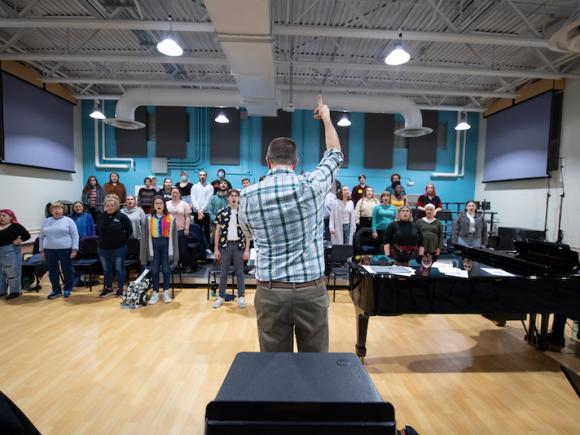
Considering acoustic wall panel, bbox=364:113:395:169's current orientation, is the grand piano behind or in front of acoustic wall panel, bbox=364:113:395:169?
in front

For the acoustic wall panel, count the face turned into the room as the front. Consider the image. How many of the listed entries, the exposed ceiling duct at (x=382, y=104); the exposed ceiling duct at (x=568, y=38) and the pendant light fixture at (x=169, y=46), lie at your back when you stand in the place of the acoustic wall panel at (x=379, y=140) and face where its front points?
0

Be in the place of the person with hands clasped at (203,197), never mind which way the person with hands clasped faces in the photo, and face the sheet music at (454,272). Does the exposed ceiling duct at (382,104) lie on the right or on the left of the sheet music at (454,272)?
left

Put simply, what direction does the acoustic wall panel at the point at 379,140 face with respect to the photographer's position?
facing the viewer

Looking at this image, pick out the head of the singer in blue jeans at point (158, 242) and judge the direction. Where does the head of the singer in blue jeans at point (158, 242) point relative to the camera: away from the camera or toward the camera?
toward the camera

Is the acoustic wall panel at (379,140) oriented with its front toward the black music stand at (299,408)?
yes

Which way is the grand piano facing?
to the viewer's right

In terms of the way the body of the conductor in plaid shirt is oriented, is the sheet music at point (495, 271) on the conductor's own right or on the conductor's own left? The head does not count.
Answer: on the conductor's own right

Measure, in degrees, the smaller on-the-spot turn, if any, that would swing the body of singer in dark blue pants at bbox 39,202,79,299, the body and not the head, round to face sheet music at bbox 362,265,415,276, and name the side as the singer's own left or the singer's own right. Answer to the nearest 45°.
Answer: approximately 45° to the singer's own left

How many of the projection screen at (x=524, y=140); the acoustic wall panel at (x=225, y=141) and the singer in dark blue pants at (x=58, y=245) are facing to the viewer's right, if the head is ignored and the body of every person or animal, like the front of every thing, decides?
0

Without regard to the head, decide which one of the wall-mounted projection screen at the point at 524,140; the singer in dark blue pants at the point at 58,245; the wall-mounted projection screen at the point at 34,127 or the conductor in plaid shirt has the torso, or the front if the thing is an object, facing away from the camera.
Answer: the conductor in plaid shirt

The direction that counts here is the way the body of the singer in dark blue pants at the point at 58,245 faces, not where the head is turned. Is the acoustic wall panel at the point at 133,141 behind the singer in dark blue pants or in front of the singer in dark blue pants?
behind

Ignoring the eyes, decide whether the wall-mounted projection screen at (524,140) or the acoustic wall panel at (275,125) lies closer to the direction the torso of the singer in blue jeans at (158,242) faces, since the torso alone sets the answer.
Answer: the wall-mounted projection screen

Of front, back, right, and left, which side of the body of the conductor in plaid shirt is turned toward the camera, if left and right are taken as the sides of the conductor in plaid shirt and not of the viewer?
back

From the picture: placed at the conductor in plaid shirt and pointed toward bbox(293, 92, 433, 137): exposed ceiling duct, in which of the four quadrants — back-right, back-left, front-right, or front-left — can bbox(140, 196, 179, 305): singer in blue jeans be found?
front-left

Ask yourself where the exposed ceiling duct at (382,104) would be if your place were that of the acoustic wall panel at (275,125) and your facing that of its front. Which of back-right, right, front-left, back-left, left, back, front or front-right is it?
front-left

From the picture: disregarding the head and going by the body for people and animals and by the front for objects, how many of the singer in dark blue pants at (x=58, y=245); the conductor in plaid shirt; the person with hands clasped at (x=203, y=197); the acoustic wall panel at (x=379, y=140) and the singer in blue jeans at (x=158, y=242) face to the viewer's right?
0

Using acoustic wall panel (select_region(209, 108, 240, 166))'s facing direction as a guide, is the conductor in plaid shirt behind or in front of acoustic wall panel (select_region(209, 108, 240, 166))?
in front

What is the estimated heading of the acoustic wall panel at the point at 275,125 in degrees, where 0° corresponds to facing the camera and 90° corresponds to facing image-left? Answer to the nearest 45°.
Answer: approximately 0°

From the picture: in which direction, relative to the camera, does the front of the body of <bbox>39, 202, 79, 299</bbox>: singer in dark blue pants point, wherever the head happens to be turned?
toward the camera

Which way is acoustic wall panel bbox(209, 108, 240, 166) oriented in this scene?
toward the camera
